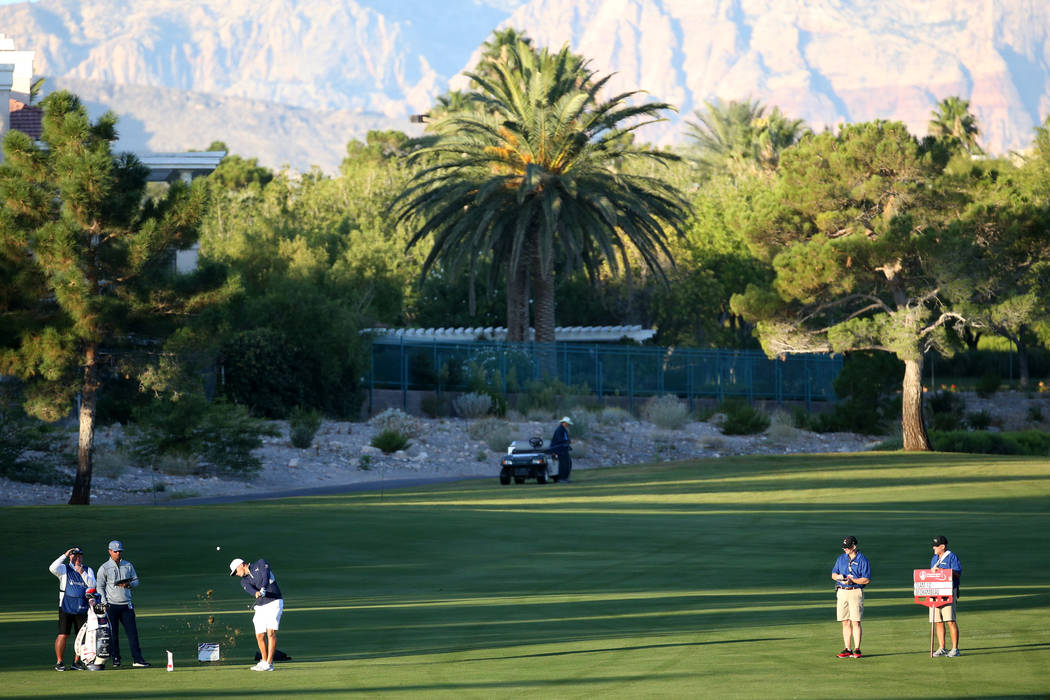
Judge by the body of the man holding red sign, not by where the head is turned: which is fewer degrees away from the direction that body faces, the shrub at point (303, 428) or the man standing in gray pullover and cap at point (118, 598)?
the man standing in gray pullover and cap

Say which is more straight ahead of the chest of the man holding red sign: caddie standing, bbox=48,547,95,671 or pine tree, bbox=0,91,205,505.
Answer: the caddie standing

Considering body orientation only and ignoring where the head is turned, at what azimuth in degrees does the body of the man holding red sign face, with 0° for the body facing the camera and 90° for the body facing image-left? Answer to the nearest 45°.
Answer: approximately 45°

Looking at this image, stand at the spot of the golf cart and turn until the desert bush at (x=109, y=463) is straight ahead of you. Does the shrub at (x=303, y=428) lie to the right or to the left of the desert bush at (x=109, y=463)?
right

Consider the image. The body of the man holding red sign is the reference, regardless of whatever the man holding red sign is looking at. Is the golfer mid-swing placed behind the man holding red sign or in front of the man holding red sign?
in front

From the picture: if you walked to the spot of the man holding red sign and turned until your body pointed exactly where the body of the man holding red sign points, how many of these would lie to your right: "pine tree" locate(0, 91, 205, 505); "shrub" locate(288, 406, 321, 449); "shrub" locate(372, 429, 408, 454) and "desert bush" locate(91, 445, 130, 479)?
4

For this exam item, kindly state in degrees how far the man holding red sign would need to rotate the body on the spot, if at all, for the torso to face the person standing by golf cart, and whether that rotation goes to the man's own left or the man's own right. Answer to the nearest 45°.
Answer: approximately 90° to the man's own right

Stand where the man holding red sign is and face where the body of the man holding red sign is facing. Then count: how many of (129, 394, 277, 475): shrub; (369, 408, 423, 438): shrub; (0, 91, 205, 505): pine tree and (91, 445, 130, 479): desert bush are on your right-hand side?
4

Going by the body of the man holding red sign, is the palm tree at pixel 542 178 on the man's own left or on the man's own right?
on the man's own right

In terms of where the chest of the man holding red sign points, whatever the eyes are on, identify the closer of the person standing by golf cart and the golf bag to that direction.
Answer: the golf bag
